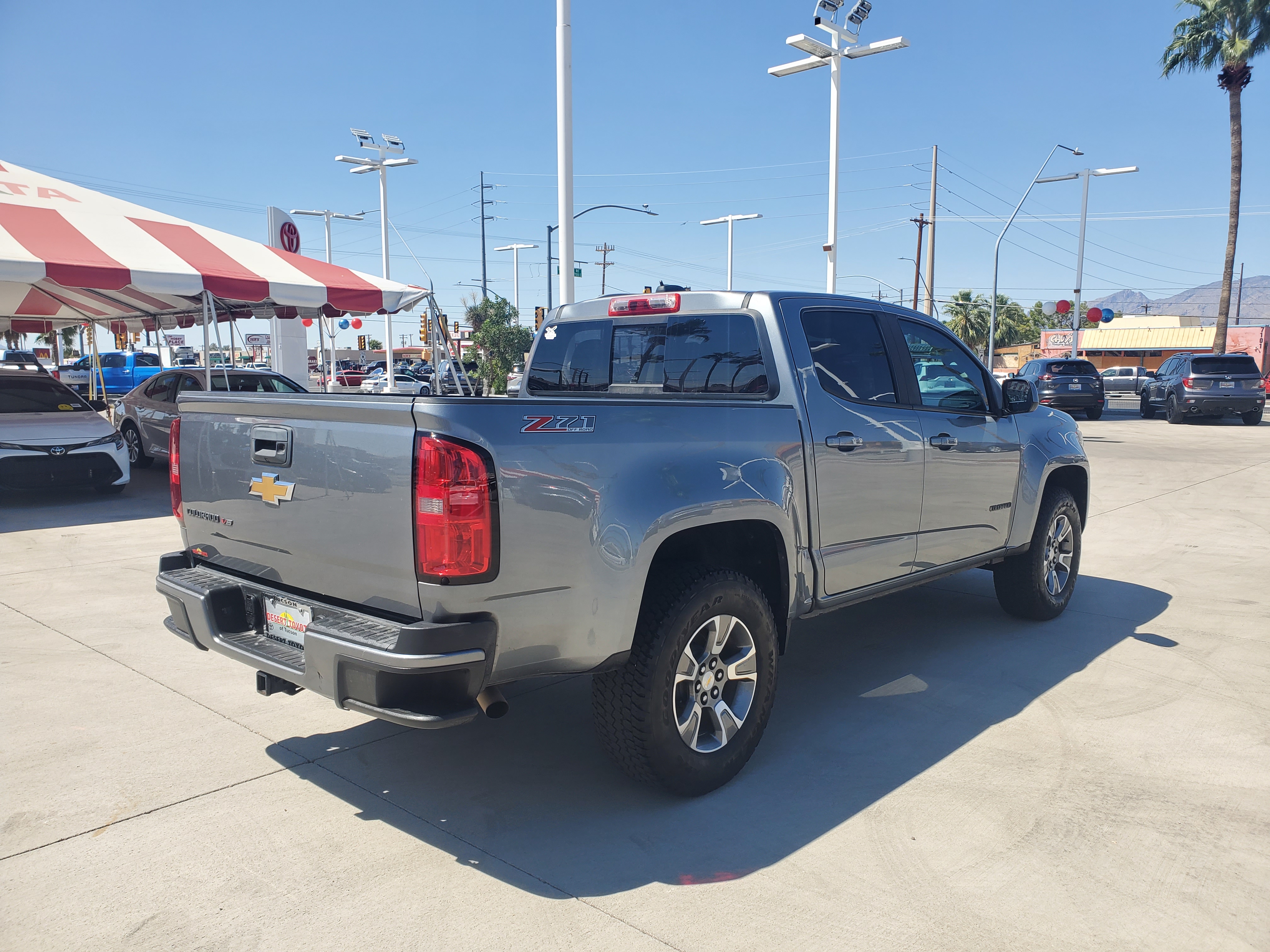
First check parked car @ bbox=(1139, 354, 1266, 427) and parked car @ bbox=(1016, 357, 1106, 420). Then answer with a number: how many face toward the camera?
0

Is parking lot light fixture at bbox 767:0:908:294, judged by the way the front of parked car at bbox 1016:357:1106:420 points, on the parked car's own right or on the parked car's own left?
on the parked car's own left

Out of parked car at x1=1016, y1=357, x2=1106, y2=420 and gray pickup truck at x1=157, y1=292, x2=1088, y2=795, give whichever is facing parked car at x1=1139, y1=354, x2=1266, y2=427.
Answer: the gray pickup truck

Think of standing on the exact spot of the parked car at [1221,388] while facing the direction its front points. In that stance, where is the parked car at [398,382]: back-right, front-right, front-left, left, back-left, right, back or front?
front-left

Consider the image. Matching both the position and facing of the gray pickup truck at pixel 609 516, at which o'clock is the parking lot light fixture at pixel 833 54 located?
The parking lot light fixture is roughly at 11 o'clock from the gray pickup truck.

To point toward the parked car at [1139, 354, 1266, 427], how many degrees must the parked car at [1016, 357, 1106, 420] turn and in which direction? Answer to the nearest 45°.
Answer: approximately 135° to its right

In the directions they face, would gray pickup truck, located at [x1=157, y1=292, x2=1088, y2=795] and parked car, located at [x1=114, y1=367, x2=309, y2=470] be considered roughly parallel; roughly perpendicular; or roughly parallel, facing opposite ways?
roughly perpendicular

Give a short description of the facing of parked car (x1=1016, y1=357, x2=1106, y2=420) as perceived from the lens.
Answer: facing away from the viewer and to the left of the viewer

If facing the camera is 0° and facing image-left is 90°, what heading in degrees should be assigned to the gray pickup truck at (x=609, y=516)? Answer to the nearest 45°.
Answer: approximately 225°

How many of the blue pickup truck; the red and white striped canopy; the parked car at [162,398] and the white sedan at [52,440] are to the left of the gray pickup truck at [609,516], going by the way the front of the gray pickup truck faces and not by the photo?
4

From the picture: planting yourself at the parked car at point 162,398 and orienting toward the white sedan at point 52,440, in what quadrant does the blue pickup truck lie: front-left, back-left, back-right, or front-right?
back-right

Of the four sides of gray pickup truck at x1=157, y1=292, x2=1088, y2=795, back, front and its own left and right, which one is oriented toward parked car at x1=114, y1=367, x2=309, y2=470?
left

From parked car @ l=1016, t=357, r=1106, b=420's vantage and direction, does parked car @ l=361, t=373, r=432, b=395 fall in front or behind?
in front

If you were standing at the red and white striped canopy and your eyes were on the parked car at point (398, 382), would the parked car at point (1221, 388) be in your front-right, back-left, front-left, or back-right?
front-right
